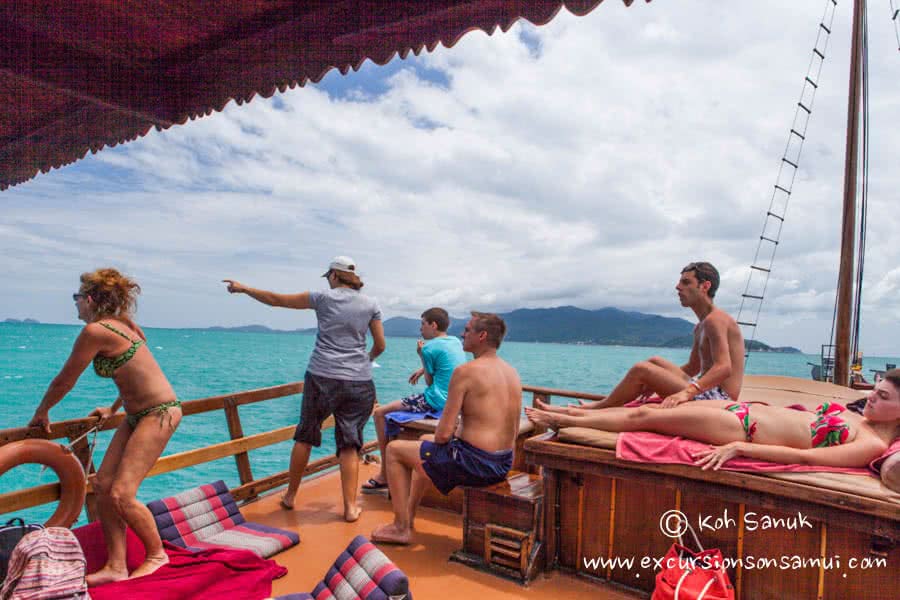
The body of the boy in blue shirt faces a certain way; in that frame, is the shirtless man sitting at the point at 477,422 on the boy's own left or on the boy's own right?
on the boy's own left

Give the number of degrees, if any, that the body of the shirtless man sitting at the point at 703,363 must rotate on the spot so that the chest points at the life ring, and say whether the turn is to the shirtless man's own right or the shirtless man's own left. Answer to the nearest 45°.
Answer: approximately 45° to the shirtless man's own left

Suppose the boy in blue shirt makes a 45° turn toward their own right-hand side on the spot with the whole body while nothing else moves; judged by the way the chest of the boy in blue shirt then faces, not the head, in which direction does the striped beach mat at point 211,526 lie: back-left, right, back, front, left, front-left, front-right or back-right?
left

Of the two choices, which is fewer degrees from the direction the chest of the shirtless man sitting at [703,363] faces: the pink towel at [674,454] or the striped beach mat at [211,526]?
the striped beach mat

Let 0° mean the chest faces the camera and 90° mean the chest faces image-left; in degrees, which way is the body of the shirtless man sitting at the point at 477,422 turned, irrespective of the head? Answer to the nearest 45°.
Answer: approximately 135°

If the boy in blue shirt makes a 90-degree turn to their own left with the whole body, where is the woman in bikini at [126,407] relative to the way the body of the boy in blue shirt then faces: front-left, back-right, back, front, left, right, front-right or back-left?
front-right

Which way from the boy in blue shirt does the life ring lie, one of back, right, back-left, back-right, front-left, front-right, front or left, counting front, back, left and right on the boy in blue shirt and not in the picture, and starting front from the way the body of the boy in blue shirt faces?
front-left

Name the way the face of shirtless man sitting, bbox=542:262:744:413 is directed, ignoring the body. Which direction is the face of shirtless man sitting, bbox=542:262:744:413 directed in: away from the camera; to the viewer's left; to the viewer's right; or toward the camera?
to the viewer's left

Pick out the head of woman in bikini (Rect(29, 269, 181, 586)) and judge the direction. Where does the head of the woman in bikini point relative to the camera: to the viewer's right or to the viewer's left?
to the viewer's left

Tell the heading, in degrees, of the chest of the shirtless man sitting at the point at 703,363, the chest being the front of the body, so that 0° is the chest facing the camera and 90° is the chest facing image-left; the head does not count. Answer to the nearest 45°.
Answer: approximately 90°

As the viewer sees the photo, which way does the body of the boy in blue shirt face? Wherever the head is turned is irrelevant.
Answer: to the viewer's left

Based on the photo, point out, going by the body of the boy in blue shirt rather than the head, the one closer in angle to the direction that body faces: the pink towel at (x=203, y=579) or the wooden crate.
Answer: the pink towel
